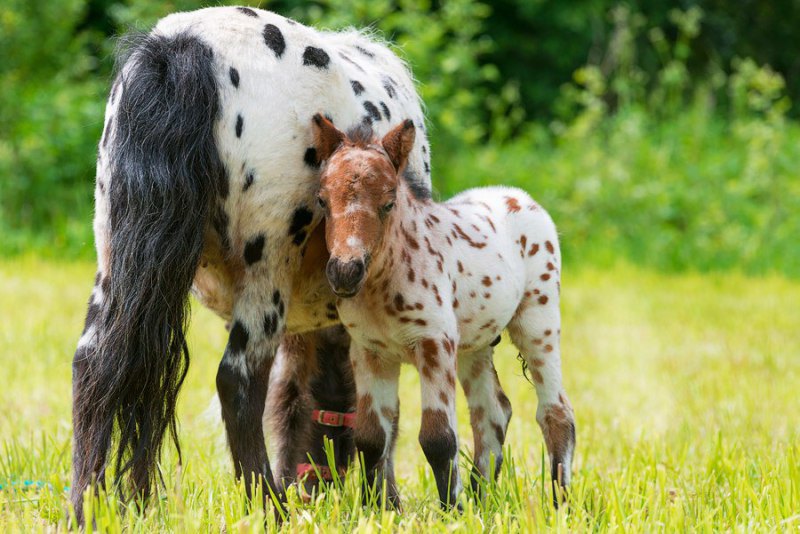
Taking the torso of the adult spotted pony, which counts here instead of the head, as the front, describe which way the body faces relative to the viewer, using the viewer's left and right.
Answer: facing away from the viewer and to the right of the viewer

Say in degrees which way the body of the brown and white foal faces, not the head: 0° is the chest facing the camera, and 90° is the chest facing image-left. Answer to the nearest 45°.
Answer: approximately 45°

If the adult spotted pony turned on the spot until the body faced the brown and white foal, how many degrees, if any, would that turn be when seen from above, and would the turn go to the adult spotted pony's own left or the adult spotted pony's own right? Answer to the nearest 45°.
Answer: approximately 45° to the adult spotted pony's own right

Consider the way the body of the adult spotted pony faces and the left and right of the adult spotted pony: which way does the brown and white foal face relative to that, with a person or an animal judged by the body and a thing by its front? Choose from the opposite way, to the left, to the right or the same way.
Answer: the opposite way
